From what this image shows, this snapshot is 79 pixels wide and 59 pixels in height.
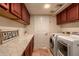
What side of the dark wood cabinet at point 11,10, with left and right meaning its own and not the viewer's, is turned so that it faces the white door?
left

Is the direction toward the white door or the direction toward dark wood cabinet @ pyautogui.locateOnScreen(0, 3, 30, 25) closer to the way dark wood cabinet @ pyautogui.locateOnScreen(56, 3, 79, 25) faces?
the dark wood cabinet

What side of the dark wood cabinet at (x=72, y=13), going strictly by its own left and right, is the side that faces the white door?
right

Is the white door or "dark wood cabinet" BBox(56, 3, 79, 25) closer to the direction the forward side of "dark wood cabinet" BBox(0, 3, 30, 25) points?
the dark wood cabinet

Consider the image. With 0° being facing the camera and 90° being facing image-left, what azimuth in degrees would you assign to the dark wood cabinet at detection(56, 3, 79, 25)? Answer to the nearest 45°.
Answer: approximately 45°

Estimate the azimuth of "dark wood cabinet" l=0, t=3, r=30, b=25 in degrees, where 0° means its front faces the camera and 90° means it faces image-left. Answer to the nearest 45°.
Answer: approximately 315°
